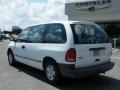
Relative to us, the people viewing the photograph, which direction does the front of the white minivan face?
facing away from the viewer and to the left of the viewer

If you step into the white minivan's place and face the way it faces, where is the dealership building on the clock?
The dealership building is roughly at 2 o'clock from the white minivan.
